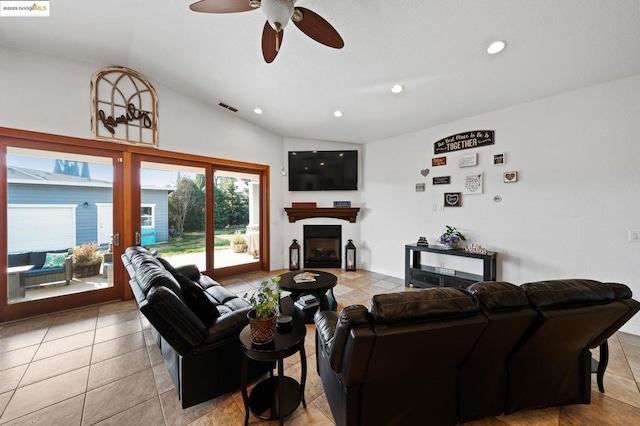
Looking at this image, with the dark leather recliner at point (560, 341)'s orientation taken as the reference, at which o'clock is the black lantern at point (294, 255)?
The black lantern is roughly at 11 o'clock from the dark leather recliner.

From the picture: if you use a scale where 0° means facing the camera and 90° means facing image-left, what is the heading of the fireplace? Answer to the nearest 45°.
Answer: approximately 0°

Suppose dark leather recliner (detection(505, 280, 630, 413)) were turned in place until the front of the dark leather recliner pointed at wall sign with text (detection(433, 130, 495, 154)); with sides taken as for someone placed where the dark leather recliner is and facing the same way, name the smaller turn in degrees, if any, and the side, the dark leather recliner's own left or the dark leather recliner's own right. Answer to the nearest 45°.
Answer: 0° — it already faces it

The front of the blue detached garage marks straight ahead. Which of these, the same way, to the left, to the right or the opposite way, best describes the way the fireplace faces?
to the right

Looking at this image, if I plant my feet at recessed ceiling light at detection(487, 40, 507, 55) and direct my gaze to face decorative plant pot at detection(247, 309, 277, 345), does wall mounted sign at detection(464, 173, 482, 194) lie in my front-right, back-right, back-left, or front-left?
back-right

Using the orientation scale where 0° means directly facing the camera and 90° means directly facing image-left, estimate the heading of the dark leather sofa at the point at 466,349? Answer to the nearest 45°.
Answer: approximately 135°

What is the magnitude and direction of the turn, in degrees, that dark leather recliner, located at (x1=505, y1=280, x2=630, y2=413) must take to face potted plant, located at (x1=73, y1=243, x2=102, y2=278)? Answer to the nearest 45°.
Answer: approximately 90° to its left

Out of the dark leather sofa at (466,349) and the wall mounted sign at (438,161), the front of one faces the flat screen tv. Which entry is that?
the dark leather sofa

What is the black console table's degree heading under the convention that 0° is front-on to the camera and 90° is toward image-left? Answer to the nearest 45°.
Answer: approximately 45°

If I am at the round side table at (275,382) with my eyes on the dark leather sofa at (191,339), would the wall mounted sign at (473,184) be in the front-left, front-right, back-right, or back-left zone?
back-right

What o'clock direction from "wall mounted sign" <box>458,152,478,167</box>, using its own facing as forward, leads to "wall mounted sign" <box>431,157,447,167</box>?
"wall mounted sign" <box>431,157,447,167</box> is roughly at 2 o'clock from "wall mounted sign" <box>458,152,478,167</box>.

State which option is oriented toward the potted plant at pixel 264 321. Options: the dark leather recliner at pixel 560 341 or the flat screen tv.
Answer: the flat screen tv
